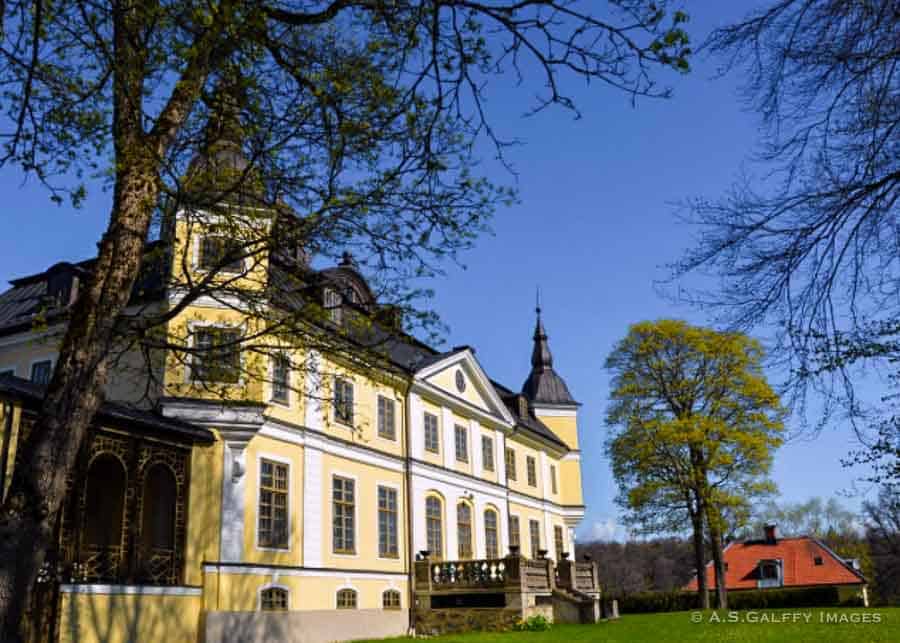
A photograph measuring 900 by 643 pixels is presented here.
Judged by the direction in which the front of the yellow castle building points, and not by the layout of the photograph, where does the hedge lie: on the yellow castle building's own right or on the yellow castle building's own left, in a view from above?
on the yellow castle building's own left

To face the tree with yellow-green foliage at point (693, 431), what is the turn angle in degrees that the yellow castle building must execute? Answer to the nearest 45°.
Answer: approximately 90° to its left

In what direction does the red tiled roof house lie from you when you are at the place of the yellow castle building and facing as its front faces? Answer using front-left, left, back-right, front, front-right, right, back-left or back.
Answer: left

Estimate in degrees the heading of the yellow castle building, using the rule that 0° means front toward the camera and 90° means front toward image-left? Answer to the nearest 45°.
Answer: approximately 315°
